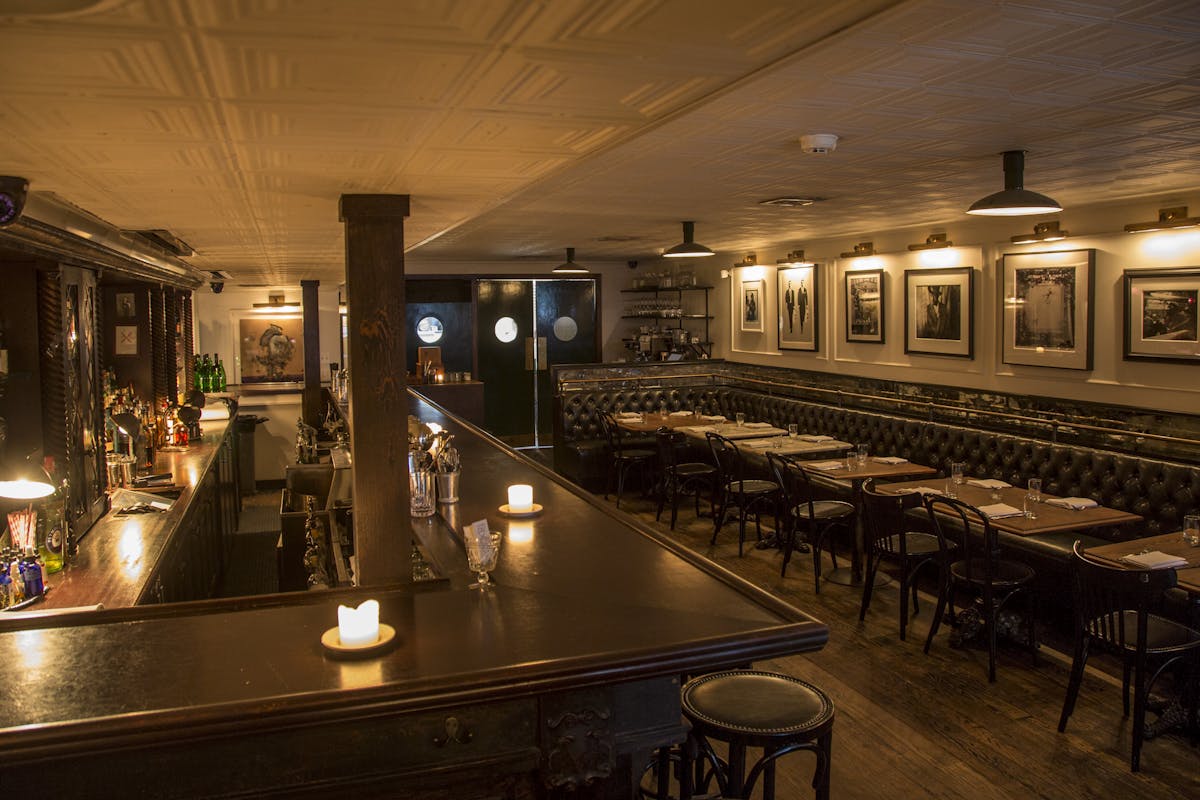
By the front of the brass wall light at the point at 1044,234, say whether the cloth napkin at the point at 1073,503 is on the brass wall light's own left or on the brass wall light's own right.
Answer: on the brass wall light's own left

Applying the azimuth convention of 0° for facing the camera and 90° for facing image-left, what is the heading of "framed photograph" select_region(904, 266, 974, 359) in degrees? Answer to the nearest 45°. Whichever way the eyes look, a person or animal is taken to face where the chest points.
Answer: approximately 45°

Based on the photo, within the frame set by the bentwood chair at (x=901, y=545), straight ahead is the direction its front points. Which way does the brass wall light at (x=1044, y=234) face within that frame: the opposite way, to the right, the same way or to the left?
the opposite way

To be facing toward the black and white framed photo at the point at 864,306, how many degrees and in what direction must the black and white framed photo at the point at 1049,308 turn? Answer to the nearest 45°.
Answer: approximately 90° to its right

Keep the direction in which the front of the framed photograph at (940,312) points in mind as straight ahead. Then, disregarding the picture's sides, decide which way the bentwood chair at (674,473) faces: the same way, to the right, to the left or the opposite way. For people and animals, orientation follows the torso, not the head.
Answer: the opposite way

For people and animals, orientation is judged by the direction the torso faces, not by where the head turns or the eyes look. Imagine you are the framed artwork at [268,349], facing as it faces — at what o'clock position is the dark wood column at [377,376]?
The dark wood column is roughly at 12 o'clock from the framed artwork.

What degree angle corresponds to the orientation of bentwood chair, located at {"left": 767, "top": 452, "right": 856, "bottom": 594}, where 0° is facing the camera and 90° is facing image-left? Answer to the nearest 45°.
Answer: approximately 225°

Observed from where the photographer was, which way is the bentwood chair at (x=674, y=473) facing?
facing away from the viewer and to the right of the viewer

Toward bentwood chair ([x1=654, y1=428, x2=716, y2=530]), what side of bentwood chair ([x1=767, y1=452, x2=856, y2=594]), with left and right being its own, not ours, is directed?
left

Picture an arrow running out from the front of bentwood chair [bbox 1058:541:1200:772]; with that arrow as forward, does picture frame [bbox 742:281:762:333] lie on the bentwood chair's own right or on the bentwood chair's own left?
on the bentwood chair's own left

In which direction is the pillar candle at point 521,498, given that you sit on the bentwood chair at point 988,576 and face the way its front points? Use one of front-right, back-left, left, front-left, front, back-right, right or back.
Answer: back

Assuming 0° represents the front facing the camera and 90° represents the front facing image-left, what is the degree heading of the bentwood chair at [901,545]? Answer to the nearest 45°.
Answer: approximately 225°
